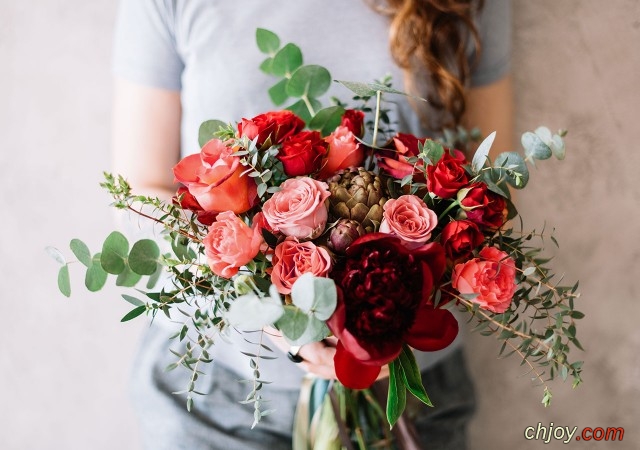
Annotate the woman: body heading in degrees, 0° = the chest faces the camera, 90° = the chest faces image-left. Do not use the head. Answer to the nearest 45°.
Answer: approximately 0°
